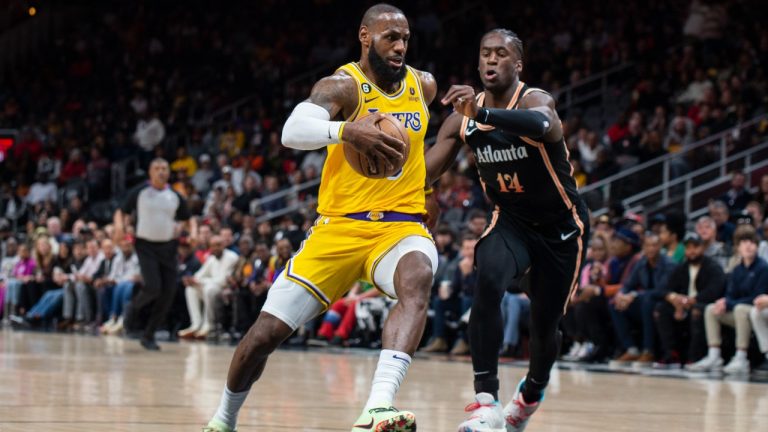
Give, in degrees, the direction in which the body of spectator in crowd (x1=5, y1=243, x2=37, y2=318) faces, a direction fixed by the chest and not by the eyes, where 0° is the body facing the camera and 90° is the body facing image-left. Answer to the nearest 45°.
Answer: approximately 45°

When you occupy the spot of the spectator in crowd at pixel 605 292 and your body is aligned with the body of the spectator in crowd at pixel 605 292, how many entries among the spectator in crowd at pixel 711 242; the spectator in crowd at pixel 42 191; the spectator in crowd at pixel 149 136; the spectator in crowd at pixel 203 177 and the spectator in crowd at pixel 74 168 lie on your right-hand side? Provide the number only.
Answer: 4

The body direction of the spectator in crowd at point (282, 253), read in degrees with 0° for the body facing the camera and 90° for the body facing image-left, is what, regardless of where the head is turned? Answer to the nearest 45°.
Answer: approximately 0°

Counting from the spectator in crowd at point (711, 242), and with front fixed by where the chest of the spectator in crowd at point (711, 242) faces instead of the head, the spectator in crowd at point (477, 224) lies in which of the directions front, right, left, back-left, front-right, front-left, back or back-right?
front-right

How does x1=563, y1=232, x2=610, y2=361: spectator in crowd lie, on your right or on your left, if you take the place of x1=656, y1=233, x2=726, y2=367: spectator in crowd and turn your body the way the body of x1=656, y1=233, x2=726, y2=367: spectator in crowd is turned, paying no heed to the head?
on your right

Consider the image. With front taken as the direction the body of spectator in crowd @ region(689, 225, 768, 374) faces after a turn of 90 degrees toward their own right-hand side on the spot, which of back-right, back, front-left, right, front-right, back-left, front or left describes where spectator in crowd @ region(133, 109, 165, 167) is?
front

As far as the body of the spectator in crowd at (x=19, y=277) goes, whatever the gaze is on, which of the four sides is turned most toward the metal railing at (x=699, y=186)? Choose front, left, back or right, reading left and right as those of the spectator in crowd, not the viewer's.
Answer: left

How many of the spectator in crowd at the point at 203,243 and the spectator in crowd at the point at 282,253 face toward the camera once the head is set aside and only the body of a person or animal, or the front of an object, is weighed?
2

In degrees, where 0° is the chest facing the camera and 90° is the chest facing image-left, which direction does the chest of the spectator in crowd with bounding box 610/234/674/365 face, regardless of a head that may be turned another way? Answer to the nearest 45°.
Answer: approximately 45°
